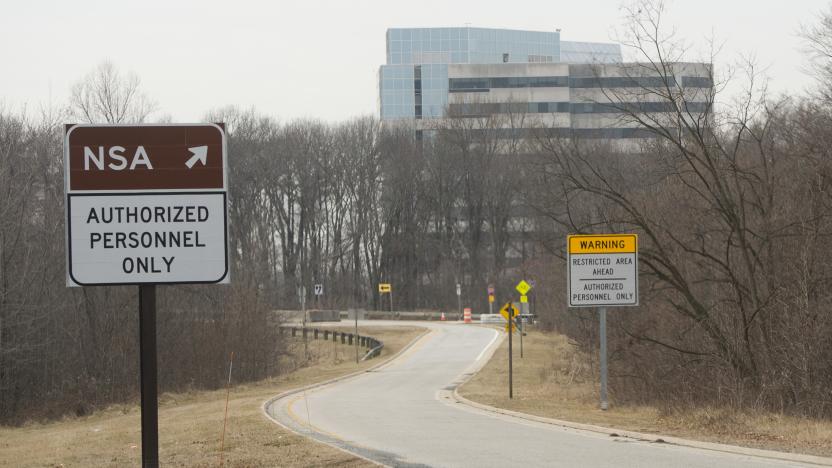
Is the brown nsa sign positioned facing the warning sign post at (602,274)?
no

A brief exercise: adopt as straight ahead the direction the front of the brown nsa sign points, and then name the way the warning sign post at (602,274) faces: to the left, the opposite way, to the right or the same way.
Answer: the same way

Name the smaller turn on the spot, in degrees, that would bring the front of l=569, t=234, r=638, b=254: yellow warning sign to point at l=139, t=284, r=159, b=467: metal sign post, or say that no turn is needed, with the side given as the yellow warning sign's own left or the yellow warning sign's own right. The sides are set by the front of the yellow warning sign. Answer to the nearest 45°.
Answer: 0° — it already faces it

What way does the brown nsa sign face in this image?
toward the camera

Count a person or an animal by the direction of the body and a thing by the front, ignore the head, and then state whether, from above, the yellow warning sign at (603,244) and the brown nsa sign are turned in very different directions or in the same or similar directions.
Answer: same or similar directions

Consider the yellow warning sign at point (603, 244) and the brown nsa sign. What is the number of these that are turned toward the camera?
2

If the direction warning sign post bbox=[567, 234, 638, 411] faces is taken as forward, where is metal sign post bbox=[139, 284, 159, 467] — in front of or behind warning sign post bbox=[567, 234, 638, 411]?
in front

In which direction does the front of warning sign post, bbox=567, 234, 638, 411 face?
toward the camera

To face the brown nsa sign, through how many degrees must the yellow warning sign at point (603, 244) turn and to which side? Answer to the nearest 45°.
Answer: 0° — it already faces it

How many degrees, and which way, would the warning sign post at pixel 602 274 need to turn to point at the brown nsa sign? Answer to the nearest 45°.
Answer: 0° — it already faces it

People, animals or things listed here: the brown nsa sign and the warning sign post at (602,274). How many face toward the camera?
2
